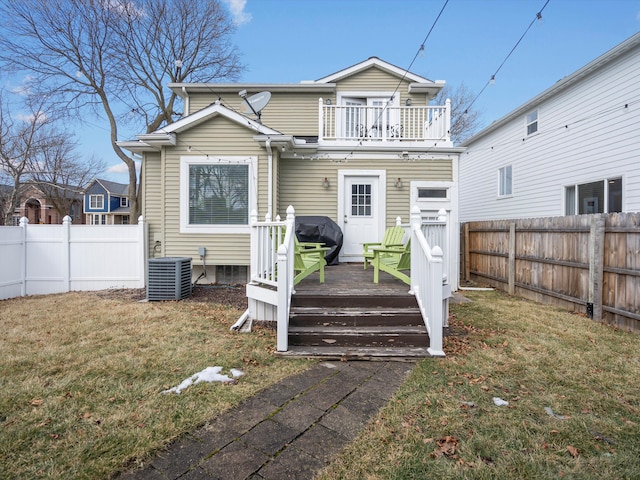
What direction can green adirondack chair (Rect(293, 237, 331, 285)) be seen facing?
to the viewer's right

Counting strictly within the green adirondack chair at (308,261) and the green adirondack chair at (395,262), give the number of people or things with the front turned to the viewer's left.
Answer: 1

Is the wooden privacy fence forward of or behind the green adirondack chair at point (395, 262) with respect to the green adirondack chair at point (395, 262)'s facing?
behind

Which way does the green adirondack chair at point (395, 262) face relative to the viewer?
to the viewer's left

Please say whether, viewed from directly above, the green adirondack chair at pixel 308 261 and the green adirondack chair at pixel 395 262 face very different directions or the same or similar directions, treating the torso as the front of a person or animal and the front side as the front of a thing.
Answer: very different directions

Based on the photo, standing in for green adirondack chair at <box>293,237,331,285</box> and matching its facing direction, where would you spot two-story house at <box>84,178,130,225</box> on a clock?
The two-story house is roughly at 8 o'clock from the green adirondack chair.

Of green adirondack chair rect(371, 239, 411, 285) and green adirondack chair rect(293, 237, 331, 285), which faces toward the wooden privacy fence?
green adirondack chair rect(293, 237, 331, 285)

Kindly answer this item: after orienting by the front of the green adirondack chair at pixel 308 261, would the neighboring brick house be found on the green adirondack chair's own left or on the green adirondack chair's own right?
on the green adirondack chair's own left
